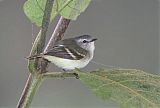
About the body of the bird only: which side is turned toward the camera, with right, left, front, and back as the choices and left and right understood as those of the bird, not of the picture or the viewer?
right
